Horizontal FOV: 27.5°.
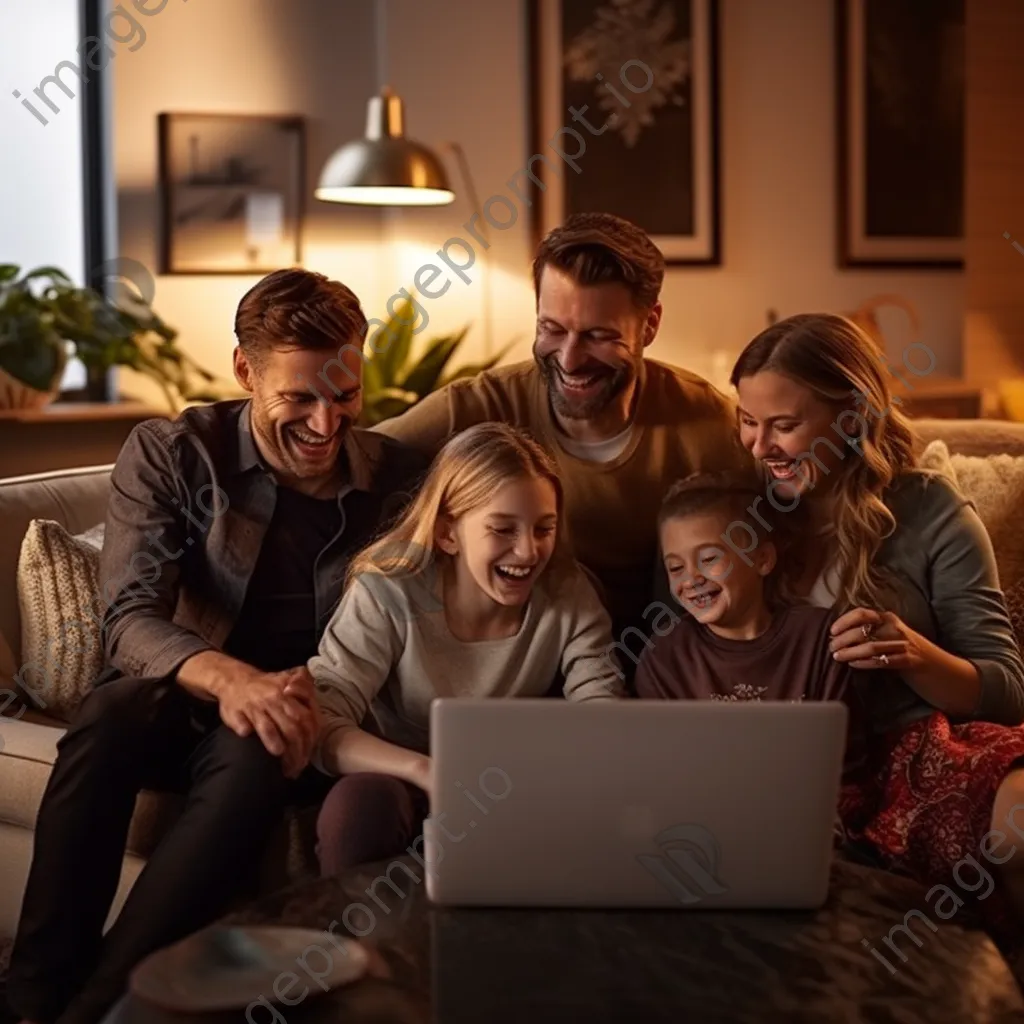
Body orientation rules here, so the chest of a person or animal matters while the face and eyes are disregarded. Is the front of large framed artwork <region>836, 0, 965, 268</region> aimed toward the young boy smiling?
yes

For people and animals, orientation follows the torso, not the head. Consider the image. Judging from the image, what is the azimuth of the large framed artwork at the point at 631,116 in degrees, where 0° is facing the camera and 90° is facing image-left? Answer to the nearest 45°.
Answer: approximately 0°

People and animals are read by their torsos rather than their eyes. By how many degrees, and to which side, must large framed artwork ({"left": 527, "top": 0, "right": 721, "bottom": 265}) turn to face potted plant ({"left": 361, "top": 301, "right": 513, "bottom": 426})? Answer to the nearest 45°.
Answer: approximately 45° to its right

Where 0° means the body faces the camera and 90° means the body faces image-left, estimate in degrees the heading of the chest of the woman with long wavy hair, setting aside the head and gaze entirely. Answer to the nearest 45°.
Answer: approximately 45°

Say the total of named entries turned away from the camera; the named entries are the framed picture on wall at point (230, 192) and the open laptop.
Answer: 1

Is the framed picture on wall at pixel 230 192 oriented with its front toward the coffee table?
yes

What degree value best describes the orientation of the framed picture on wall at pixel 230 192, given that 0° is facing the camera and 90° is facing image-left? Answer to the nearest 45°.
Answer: approximately 0°

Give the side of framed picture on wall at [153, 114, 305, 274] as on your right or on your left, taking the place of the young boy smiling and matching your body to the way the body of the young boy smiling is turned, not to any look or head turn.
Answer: on your right

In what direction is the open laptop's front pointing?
away from the camera

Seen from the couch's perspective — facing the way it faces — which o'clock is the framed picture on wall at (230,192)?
The framed picture on wall is roughly at 6 o'clock from the couch.

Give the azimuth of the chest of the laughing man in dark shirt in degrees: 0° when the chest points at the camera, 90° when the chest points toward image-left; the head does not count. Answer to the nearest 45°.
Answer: approximately 315°
